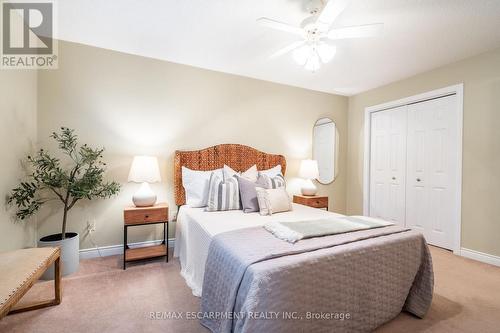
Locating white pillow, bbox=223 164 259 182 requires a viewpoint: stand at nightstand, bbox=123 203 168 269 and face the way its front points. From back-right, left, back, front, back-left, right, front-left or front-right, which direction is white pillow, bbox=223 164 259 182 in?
left

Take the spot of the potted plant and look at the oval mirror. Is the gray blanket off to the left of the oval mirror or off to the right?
right

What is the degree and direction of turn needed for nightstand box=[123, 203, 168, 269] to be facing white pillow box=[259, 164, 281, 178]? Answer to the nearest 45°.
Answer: approximately 90° to its left

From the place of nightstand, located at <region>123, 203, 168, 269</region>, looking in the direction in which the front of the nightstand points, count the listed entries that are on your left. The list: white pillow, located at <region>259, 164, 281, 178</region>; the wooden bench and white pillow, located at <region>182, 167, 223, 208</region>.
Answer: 2

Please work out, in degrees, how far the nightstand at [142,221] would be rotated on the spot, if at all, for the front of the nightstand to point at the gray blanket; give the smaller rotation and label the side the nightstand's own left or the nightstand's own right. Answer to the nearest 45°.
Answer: approximately 45° to the nightstand's own left

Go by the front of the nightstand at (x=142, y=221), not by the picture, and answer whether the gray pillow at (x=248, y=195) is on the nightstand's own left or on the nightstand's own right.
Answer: on the nightstand's own left

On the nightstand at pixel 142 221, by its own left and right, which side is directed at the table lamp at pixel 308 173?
left

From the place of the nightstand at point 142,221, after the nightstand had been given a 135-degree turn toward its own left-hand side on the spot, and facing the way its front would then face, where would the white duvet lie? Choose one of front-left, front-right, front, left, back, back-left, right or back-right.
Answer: right

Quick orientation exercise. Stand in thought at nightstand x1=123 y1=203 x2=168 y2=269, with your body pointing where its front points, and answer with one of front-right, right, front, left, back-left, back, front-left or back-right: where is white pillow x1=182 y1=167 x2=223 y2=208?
left

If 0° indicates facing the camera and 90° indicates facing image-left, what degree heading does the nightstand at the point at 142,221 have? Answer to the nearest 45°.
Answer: approximately 0°

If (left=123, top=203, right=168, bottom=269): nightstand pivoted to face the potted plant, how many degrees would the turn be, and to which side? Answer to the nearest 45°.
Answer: approximately 90° to its right

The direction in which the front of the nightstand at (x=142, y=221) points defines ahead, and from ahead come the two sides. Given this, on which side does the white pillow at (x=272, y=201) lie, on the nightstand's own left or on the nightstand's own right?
on the nightstand's own left

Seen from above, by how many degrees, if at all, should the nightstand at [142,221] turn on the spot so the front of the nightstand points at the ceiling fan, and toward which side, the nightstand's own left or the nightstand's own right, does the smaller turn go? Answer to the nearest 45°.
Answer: approximately 45° to the nightstand's own left
